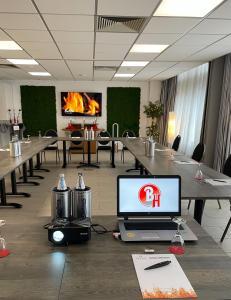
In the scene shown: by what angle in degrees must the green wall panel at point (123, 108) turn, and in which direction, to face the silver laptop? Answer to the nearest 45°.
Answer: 0° — it already faces it

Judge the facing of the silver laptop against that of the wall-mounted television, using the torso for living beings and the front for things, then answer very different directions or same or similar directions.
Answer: same or similar directions

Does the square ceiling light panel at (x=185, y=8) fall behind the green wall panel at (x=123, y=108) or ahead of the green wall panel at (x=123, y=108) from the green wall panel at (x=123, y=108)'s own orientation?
ahead

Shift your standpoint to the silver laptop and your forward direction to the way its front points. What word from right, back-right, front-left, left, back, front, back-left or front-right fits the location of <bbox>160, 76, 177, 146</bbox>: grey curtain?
back

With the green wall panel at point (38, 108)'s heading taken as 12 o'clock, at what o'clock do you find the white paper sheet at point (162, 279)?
The white paper sheet is roughly at 12 o'clock from the green wall panel.

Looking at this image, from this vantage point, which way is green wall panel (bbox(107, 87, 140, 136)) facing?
toward the camera

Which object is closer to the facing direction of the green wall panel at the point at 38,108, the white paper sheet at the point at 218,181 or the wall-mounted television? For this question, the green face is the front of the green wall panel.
the white paper sheet

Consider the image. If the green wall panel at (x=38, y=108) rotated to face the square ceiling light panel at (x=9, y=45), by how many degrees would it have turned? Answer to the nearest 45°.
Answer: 0° — it already faces it

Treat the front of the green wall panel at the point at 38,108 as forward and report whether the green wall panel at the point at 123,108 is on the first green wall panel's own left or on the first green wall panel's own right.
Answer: on the first green wall panel's own left

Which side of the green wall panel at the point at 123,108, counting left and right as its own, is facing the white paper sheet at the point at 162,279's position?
front

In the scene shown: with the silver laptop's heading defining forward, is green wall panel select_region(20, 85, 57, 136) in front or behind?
behind

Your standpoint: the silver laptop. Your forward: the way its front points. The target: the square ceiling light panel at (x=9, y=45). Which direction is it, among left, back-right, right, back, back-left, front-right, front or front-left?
back-right

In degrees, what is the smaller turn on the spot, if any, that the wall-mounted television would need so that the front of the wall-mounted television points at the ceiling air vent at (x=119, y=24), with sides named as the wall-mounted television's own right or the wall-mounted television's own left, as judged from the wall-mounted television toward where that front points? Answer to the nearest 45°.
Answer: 0° — it already faces it

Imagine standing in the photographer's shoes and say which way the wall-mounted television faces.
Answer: facing the viewer

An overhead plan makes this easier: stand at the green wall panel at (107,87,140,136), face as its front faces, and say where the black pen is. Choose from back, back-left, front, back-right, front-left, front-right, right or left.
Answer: front

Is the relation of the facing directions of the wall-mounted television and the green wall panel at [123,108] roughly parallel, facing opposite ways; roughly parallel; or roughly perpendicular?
roughly parallel

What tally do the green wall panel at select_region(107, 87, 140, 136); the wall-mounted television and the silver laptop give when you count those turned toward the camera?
3

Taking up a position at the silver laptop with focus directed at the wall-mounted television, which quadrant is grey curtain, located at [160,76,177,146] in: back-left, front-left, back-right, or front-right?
front-right

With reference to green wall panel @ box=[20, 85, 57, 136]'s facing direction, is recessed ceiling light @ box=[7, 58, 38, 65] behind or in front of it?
in front
